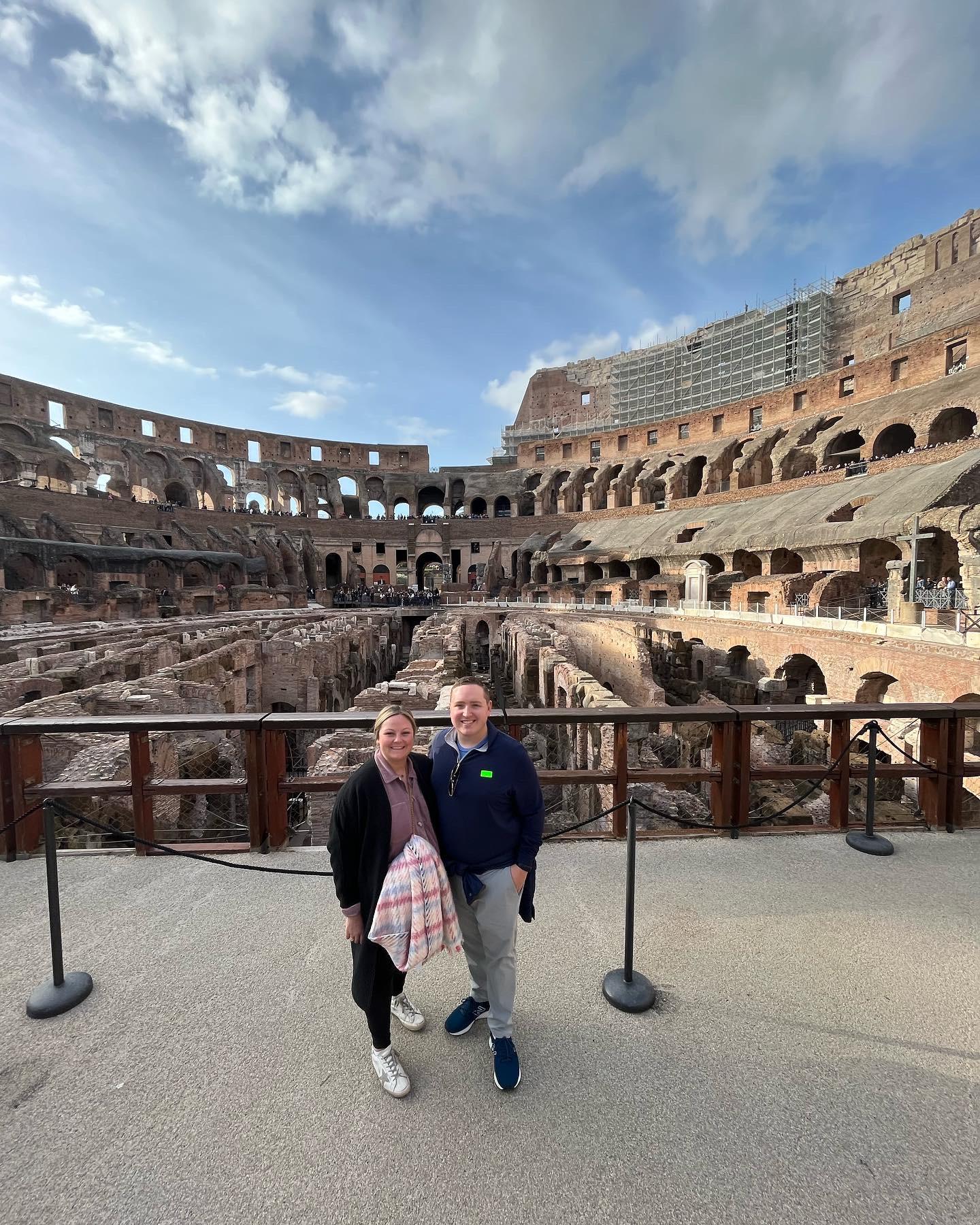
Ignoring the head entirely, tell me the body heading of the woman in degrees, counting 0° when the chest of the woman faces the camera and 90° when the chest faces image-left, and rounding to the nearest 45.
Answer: approximately 315°
